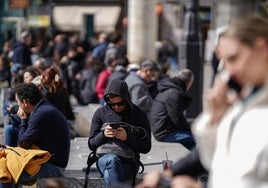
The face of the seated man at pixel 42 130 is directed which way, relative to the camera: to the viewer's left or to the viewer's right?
to the viewer's left

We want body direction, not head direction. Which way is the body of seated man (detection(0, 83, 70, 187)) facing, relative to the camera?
to the viewer's left
